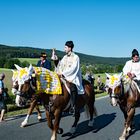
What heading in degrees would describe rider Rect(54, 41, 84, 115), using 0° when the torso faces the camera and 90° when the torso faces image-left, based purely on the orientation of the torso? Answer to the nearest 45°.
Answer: approximately 45°

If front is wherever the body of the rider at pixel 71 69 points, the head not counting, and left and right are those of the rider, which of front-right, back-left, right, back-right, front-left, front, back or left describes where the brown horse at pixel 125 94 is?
back-left
